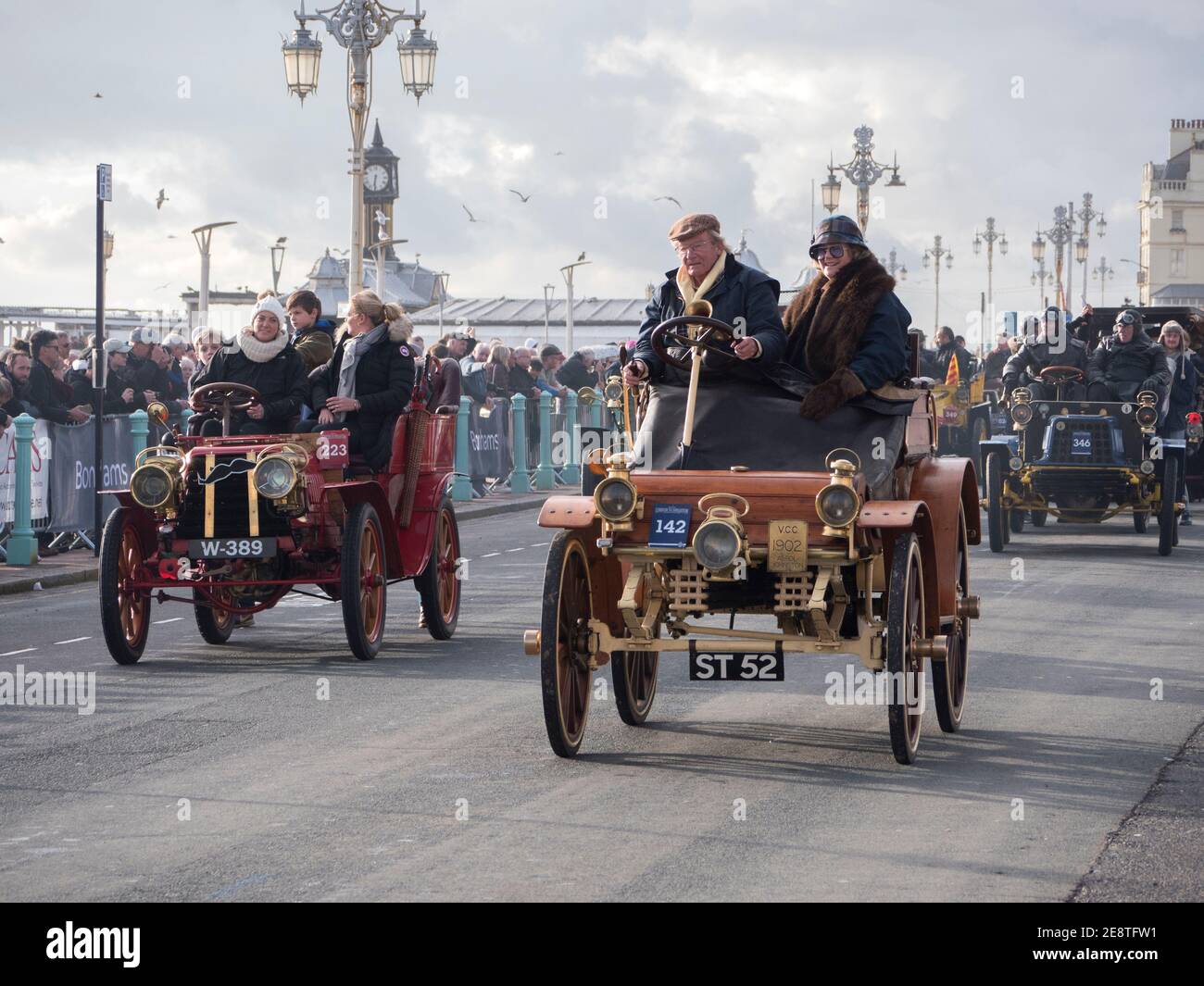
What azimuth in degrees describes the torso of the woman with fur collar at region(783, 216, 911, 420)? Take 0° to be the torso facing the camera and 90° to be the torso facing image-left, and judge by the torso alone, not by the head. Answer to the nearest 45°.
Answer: approximately 45°

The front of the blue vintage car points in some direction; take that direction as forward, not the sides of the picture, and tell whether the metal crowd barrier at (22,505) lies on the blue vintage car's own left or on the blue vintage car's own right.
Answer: on the blue vintage car's own right

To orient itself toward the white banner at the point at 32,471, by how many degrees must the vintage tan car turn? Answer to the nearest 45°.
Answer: approximately 135° to its right

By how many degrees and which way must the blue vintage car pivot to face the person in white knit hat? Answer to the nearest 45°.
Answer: approximately 45° to its right

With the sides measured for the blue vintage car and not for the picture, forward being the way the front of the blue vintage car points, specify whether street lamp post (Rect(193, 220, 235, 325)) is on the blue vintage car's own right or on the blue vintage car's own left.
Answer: on the blue vintage car's own right

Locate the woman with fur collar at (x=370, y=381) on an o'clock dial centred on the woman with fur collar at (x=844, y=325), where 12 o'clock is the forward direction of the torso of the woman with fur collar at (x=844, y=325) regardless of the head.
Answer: the woman with fur collar at (x=370, y=381) is roughly at 3 o'clock from the woman with fur collar at (x=844, y=325).

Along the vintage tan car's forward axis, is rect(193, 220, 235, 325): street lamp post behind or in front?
behind

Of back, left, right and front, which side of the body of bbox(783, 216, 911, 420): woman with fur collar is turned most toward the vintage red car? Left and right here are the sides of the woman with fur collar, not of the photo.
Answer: right

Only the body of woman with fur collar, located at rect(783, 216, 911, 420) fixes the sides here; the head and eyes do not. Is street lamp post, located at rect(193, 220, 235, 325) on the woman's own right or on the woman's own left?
on the woman's own right

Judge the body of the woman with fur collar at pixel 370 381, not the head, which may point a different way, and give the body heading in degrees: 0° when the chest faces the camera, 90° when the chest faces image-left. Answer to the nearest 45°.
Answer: approximately 45°
